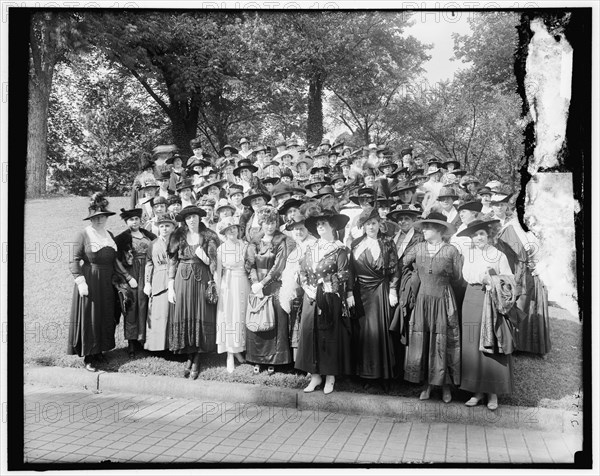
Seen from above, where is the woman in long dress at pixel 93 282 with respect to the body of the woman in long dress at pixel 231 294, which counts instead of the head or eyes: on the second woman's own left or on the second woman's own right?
on the second woman's own right

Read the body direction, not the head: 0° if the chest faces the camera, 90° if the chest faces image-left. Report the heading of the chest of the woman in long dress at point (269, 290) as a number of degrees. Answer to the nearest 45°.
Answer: approximately 0°

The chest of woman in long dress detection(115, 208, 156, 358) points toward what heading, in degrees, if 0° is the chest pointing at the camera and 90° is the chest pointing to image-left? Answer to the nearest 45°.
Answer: approximately 0°

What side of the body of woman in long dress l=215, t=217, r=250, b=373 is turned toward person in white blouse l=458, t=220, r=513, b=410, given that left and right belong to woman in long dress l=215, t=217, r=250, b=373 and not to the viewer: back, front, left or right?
left
